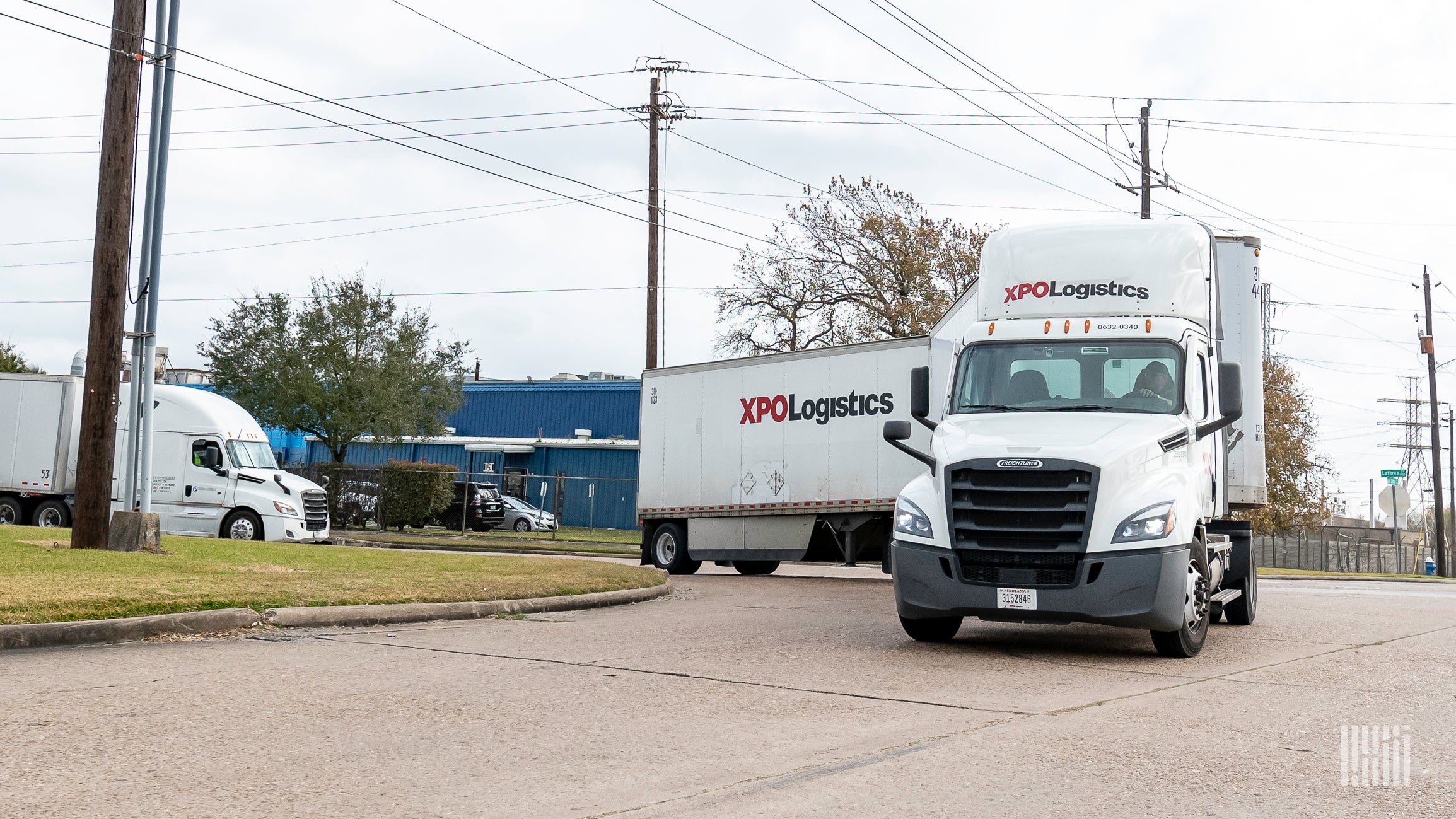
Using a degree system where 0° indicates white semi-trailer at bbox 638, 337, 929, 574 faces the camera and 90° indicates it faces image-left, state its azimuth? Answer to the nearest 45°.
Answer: approximately 315°

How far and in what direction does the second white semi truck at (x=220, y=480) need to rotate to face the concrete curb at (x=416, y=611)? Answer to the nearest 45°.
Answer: approximately 45° to its right

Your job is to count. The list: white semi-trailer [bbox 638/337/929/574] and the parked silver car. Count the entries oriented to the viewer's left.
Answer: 0

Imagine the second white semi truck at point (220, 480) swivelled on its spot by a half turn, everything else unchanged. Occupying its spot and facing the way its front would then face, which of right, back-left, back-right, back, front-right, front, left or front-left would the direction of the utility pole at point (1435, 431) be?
back-right

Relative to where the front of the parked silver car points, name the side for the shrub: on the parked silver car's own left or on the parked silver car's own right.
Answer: on the parked silver car's own right

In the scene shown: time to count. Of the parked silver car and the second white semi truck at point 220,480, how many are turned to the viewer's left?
0

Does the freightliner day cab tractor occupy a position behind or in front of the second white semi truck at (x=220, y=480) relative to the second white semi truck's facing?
in front

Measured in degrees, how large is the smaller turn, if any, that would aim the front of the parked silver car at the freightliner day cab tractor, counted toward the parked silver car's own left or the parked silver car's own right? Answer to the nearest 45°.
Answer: approximately 45° to the parked silver car's own right

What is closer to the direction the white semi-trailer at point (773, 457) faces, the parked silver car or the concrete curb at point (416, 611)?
the concrete curb

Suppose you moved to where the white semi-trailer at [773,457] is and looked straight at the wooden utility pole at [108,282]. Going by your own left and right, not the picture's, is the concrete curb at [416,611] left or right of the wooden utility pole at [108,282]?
left

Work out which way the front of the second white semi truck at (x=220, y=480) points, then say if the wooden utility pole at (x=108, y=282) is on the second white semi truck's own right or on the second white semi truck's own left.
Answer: on the second white semi truck's own right
